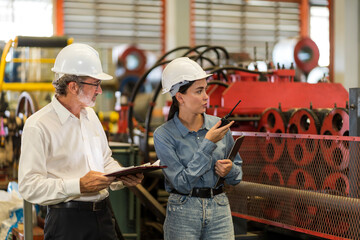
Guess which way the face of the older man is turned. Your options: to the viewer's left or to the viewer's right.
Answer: to the viewer's right

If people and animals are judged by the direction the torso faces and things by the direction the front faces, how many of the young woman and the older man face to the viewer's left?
0

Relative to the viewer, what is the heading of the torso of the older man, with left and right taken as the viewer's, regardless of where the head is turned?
facing the viewer and to the right of the viewer
